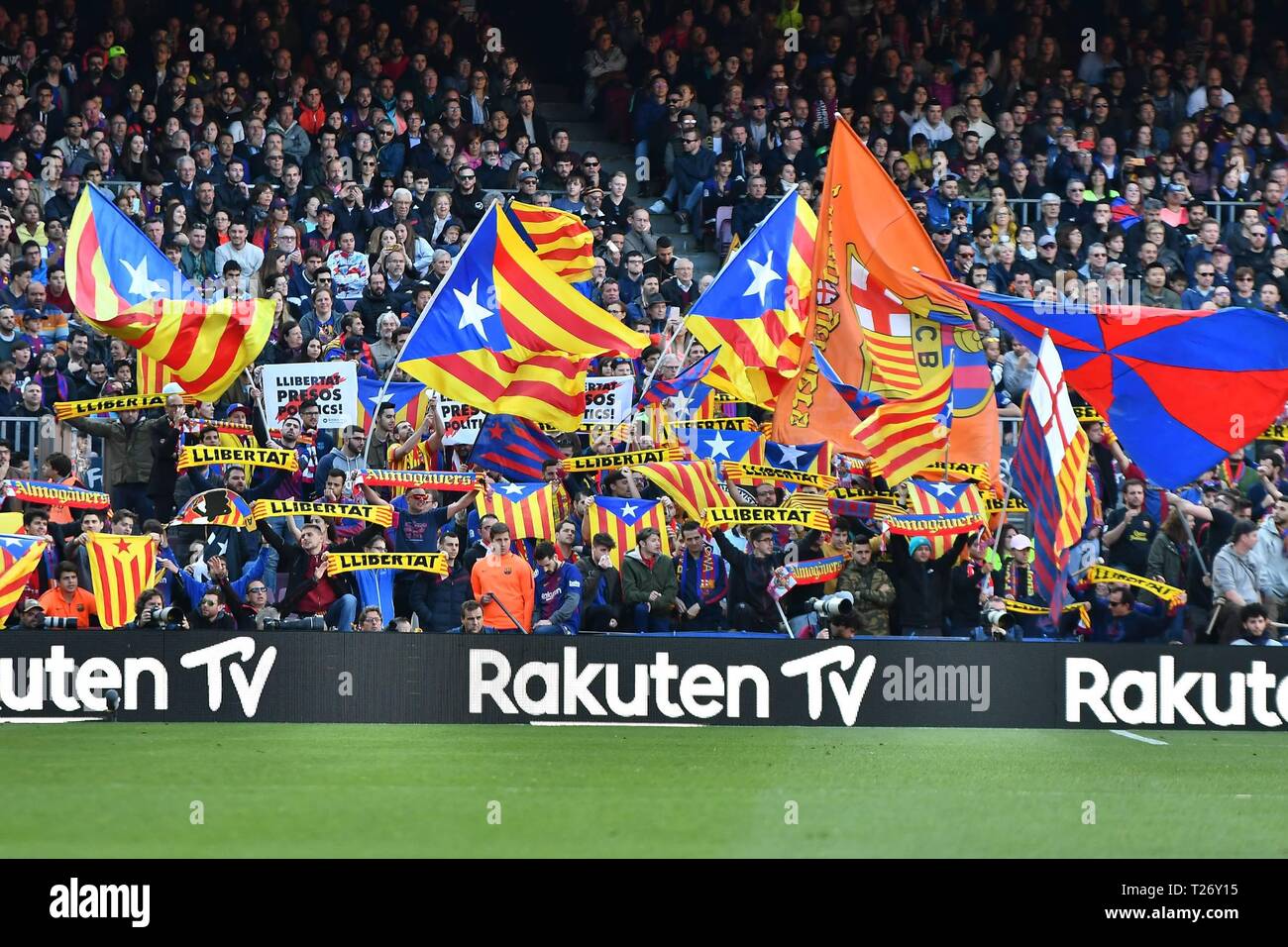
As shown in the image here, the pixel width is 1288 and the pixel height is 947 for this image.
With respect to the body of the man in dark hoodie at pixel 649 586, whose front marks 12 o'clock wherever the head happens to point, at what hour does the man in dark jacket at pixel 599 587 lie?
the man in dark jacket at pixel 599 587 is roughly at 3 o'clock from the man in dark hoodie at pixel 649 586.

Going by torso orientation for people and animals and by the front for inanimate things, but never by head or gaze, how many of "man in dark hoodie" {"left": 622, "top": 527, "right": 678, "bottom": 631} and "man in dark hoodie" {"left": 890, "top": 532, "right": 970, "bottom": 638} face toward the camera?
2

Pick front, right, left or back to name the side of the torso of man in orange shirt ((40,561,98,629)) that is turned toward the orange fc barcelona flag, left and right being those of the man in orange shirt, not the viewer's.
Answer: left

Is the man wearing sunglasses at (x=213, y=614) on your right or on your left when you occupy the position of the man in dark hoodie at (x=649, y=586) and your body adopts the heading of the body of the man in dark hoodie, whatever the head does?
on your right

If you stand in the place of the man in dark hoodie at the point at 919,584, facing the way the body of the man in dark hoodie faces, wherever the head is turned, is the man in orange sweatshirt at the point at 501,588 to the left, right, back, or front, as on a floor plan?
right

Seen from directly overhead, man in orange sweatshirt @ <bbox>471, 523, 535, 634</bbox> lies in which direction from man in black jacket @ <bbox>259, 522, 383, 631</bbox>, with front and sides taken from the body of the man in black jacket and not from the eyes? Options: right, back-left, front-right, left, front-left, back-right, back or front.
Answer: left

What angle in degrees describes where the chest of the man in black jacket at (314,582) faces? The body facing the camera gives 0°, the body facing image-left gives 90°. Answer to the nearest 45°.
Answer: approximately 0°

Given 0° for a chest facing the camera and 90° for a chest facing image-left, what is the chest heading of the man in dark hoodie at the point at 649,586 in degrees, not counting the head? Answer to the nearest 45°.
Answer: approximately 0°

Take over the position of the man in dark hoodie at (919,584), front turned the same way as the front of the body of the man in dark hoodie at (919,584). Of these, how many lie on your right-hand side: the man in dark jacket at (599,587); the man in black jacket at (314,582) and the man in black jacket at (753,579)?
3
